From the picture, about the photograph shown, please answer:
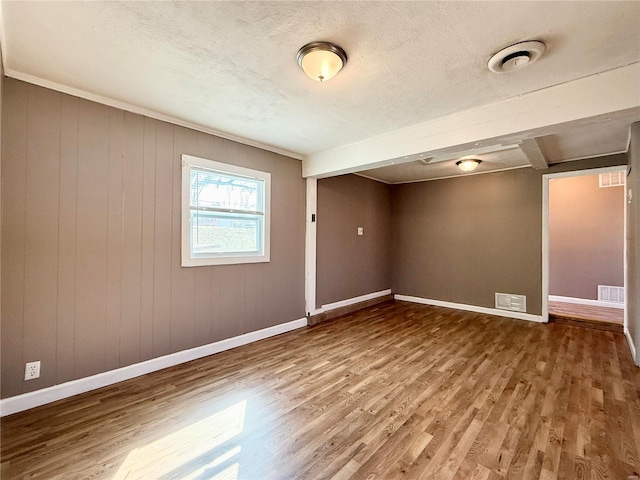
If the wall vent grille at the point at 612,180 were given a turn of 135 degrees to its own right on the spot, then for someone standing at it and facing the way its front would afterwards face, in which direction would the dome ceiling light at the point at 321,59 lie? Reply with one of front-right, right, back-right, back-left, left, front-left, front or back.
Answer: back-left

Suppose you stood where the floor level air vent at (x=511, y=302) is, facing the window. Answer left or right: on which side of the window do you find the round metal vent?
left

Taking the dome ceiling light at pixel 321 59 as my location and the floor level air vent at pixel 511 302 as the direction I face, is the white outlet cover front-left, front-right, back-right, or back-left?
back-left

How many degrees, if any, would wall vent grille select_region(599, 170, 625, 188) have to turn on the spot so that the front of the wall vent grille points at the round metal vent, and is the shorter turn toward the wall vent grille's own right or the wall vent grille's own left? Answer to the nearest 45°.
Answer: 0° — it already faces it

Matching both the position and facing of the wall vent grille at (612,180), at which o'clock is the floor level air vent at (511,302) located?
The floor level air vent is roughly at 1 o'clock from the wall vent grille.

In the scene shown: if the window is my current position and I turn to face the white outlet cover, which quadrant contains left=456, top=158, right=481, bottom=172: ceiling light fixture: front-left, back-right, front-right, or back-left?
back-left

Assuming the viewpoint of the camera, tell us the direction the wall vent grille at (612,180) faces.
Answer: facing the viewer

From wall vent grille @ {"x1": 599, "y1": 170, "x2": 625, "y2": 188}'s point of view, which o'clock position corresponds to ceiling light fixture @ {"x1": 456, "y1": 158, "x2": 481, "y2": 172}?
The ceiling light fixture is roughly at 1 o'clock from the wall vent grille.

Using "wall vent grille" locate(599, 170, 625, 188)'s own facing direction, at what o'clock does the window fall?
The window is roughly at 1 o'clock from the wall vent grille.
